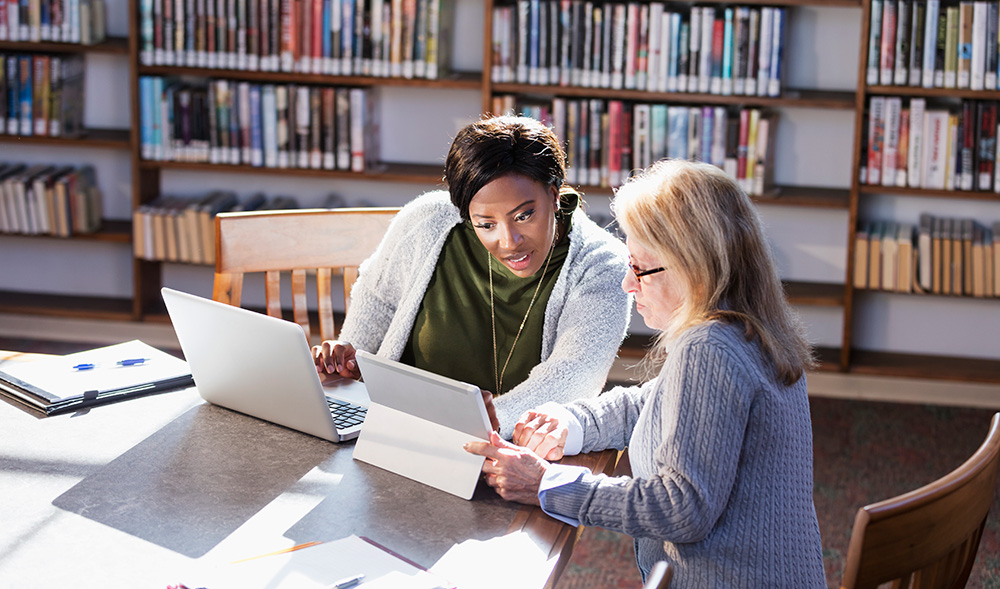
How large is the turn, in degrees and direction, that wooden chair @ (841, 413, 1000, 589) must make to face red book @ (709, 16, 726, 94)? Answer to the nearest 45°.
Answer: approximately 45° to its right

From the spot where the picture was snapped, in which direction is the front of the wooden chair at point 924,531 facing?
facing away from the viewer and to the left of the viewer

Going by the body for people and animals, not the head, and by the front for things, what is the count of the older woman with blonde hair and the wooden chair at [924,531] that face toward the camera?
0

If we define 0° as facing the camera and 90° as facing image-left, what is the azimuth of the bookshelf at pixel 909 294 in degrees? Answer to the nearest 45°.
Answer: approximately 0°

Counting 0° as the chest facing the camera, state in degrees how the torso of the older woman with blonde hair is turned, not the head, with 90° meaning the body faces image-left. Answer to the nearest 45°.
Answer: approximately 90°

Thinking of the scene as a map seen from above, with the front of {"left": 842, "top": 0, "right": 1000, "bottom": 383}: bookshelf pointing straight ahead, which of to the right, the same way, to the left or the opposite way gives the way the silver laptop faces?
the opposite way

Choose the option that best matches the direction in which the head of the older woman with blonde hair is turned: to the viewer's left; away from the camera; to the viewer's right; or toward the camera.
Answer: to the viewer's left

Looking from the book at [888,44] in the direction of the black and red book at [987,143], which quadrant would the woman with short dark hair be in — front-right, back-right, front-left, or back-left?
back-right

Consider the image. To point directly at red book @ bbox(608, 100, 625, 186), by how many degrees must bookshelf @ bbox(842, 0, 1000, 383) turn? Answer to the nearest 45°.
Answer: approximately 90° to its right

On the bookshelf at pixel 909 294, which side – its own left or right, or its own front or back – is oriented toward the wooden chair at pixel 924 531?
front
